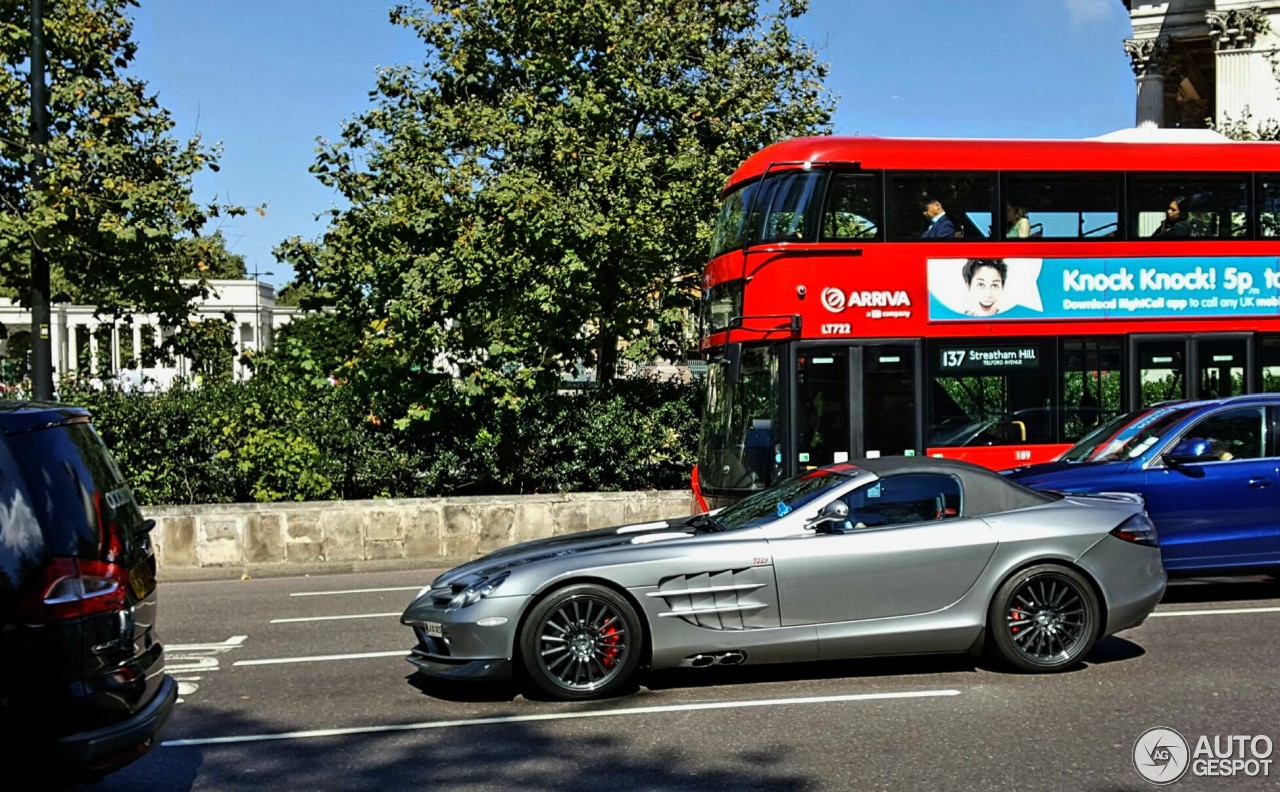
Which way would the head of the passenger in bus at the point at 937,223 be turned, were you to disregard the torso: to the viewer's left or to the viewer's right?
to the viewer's left

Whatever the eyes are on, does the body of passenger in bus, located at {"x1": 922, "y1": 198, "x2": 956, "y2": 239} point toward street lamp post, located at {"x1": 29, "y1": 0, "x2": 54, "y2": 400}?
yes

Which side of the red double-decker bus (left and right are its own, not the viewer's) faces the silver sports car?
left

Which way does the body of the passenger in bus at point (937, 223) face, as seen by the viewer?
to the viewer's left

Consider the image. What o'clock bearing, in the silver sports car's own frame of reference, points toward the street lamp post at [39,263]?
The street lamp post is roughly at 1 o'clock from the silver sports car.

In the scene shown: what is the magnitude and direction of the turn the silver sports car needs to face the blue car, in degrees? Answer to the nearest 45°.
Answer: approximately 135° to its right

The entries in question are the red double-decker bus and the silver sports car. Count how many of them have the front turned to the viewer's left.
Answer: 2

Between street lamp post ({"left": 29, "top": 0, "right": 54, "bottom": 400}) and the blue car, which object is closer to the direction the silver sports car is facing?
the street lamp post

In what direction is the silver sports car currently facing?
to the viewer's left

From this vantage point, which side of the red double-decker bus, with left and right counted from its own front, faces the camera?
left
